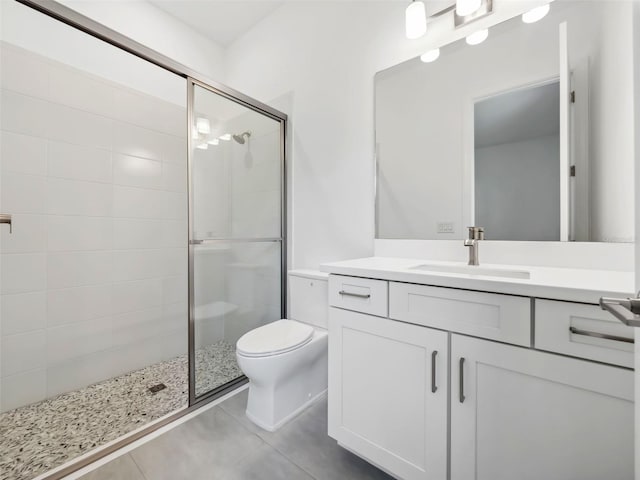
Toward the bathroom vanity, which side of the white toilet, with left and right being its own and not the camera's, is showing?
left

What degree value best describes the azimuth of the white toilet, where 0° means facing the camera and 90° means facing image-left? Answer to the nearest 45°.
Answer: approximately 45°
